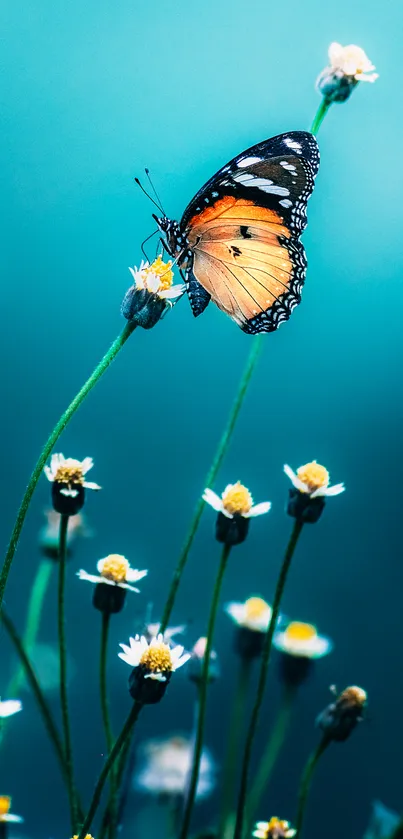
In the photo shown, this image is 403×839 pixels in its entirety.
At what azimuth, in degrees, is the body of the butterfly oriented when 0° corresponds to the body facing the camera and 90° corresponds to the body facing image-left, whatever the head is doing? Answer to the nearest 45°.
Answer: approximately 90°
